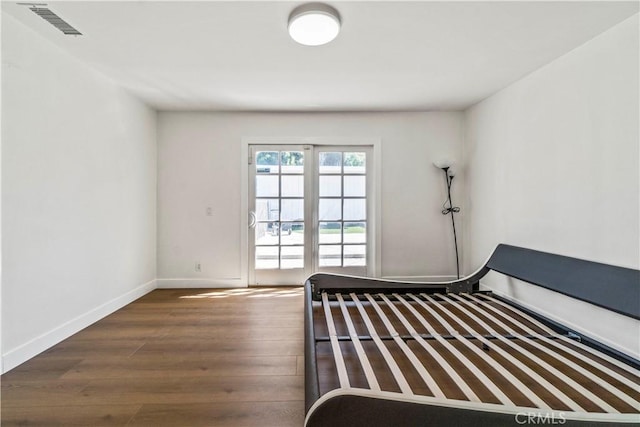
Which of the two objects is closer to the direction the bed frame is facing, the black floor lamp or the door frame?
the door frame

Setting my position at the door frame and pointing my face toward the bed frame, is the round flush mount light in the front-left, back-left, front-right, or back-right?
front-right

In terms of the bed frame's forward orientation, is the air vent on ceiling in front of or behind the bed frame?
in front

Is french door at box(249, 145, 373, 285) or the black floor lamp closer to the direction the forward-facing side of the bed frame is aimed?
the french door

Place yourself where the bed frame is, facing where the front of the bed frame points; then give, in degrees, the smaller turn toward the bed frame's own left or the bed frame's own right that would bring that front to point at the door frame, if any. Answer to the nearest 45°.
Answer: approximately 45° to the bed frame's own right

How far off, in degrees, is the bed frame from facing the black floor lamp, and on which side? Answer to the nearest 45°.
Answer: approximately 90° to its right

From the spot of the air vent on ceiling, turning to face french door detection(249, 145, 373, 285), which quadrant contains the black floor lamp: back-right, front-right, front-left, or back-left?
front-right

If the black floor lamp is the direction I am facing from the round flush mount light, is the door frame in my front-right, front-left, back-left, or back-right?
front-left

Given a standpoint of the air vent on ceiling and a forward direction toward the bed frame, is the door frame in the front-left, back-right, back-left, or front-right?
front-left

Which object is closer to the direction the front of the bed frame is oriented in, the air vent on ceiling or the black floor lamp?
the air vent on ceiling

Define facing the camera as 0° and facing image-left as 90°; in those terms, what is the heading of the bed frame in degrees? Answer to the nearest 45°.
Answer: approximately 90°

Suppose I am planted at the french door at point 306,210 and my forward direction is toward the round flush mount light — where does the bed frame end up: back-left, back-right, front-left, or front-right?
front-left

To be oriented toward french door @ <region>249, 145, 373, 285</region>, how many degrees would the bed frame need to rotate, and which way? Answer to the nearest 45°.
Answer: approximately 45° to its right
